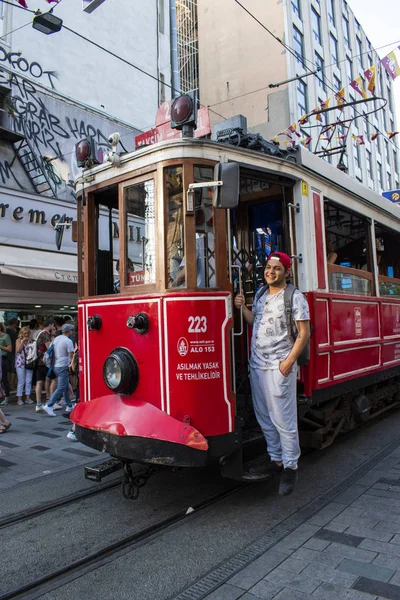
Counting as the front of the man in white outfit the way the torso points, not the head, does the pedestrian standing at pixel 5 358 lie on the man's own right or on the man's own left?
on the man's own right

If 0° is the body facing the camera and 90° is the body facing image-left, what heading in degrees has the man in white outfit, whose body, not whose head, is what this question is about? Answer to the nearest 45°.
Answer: approximately 45°

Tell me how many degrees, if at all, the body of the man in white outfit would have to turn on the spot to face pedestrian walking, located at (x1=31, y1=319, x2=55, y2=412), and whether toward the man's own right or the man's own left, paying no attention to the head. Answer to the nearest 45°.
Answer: approximately 90° to the man's own right

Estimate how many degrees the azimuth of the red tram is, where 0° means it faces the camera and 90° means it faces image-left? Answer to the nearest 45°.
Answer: approximately 45°

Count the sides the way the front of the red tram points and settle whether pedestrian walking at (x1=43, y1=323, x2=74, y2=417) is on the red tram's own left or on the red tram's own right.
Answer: on the red tram's own right
